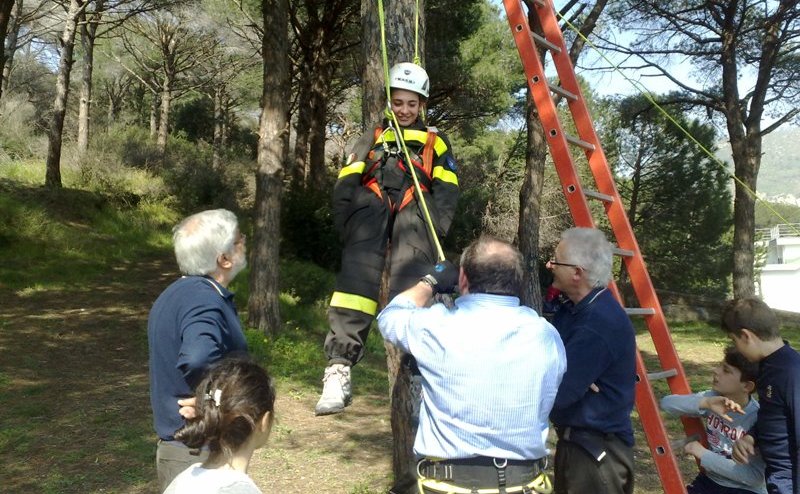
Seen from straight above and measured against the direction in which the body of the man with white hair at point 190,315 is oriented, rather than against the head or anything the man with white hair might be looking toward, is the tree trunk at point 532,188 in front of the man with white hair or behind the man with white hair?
in front

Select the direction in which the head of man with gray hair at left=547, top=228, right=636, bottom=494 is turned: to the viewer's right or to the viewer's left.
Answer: to the viewer's left

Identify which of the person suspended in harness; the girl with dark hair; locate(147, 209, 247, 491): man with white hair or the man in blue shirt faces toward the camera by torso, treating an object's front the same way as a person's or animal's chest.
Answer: the person suspended in harness

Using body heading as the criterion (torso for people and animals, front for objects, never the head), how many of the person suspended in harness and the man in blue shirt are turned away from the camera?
1

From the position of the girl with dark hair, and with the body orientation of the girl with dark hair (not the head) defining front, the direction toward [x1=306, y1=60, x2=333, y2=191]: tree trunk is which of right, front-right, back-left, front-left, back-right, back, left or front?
front-left

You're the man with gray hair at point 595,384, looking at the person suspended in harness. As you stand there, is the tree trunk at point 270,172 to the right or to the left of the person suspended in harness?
right

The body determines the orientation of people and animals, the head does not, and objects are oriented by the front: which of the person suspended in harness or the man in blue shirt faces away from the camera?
the man in blue shirt

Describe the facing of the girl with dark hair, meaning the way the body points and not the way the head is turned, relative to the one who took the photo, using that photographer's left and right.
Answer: facing away from the viewer and to the right of the viewer

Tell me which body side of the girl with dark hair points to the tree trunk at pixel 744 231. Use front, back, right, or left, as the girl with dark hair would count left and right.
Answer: front

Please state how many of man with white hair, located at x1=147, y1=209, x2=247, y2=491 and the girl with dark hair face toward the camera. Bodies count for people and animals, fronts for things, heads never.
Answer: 0

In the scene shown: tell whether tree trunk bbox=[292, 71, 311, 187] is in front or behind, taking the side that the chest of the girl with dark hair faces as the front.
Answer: in front

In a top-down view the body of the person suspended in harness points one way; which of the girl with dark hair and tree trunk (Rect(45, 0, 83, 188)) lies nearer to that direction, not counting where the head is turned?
the girl with dark hair

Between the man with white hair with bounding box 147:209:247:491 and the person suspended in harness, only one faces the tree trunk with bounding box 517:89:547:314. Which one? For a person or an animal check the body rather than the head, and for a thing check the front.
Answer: the man with white hair

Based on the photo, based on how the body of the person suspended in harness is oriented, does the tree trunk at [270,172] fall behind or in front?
behind

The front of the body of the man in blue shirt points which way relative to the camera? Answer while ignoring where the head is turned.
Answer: away from the camera
